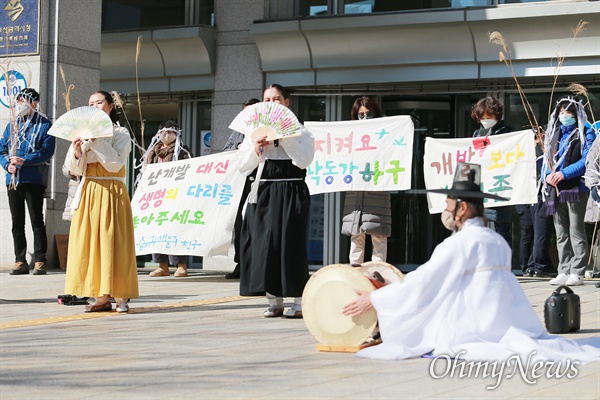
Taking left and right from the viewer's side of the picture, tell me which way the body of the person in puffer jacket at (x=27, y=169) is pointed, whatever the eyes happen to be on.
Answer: facing the viewer and to the left of the viewer

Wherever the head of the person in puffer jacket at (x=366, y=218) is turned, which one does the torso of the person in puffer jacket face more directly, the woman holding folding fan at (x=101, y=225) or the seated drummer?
the seated drummer

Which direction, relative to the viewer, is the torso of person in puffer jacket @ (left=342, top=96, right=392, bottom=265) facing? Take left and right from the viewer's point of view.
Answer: facing the viewer

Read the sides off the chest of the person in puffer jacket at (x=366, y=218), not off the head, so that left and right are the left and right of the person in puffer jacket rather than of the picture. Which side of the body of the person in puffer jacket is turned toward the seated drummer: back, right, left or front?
front

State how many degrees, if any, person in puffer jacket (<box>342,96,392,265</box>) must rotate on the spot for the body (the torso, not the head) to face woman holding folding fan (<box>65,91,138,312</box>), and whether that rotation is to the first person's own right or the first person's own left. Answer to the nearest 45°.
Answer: approximately 45° to the first person's own right

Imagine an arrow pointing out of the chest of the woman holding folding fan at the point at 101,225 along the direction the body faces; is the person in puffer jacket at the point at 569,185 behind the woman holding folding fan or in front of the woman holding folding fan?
behind

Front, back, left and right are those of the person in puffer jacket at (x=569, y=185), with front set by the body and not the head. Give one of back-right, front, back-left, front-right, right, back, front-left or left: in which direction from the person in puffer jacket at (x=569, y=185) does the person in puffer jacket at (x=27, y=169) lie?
front-right

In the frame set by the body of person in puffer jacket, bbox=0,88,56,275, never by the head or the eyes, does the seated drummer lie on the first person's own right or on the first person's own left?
on the first person's own left

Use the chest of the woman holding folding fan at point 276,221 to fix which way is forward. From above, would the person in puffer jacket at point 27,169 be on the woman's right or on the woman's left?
on the woman's right

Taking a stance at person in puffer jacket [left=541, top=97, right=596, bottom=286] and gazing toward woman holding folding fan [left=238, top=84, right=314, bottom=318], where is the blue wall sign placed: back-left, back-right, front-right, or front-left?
front-right

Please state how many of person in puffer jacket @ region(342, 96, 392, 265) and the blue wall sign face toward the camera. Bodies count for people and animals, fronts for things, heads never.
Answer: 2
